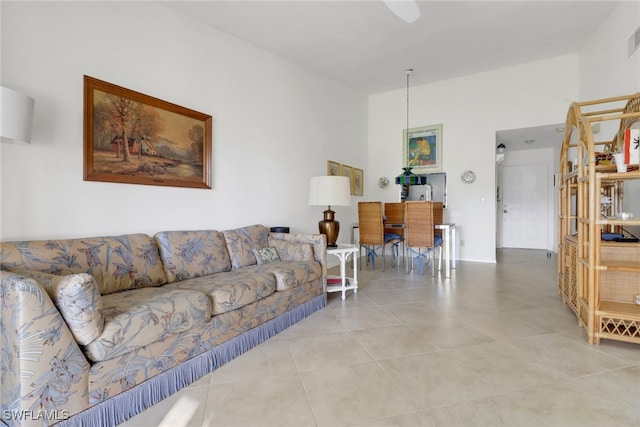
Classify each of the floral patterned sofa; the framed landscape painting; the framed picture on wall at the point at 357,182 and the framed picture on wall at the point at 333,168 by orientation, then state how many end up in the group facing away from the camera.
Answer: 0

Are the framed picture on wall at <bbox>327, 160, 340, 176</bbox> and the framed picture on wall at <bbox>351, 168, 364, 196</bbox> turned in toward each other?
no

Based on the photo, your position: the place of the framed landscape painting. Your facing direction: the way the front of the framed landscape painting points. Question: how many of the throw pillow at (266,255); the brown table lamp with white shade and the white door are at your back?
0

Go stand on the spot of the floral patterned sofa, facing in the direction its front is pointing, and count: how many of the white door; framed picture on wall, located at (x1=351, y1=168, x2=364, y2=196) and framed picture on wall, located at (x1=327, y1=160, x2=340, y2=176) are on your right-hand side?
0

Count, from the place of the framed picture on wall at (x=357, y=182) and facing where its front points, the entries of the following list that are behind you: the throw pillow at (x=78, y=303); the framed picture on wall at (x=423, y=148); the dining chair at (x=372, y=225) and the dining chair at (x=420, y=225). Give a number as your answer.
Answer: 0

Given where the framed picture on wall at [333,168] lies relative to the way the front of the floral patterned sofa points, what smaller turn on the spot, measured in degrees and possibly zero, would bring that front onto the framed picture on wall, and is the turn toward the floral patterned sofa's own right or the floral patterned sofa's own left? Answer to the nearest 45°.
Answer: approximately 90° to the floral patterned sofa's own left

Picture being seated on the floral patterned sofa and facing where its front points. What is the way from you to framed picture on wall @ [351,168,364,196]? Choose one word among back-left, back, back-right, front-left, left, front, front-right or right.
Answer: left

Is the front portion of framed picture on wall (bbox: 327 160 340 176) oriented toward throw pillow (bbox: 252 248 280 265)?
no

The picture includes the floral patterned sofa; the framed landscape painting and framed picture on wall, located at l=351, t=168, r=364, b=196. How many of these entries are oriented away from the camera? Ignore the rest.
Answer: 0

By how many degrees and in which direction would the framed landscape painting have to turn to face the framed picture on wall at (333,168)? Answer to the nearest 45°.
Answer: approximately 90° to its left

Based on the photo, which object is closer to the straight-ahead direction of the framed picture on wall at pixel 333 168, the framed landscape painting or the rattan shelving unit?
the rattan shelving unit

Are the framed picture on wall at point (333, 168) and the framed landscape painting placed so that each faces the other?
no

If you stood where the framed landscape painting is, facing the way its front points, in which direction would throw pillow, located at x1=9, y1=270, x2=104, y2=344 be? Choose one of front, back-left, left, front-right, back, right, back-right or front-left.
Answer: front-right

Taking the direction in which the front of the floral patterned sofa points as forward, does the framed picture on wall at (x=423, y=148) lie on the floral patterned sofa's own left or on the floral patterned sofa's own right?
on the floral patterned sofa's own left

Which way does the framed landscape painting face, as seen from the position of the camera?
facing the viewer and to the right of the viewer

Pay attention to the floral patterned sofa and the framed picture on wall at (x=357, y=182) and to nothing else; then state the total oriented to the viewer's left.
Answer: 0

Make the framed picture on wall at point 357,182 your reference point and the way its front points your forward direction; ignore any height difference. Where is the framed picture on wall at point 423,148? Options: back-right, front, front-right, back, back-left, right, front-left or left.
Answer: front-left

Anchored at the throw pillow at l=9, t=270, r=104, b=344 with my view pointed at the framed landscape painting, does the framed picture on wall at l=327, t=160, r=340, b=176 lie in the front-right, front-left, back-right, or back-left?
front-right

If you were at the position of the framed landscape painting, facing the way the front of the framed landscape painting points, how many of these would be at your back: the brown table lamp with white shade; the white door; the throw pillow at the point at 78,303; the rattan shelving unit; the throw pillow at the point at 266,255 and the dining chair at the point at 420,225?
0

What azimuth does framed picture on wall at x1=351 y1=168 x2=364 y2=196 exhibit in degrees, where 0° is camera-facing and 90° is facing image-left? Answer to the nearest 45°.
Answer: approximately 315°

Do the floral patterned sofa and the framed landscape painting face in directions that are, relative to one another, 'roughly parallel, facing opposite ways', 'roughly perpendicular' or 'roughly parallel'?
roughly parallel

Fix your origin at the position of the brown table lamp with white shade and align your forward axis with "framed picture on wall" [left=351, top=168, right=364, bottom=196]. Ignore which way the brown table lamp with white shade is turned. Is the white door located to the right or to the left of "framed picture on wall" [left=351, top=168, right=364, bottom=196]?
right
